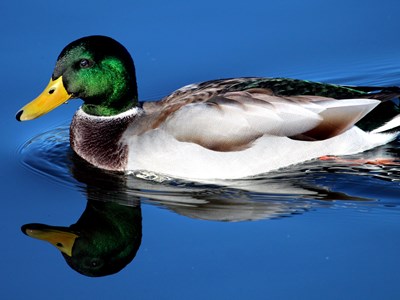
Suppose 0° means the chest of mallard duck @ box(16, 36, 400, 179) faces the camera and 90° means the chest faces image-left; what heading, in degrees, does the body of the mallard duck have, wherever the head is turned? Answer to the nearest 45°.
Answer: approximately 90°
